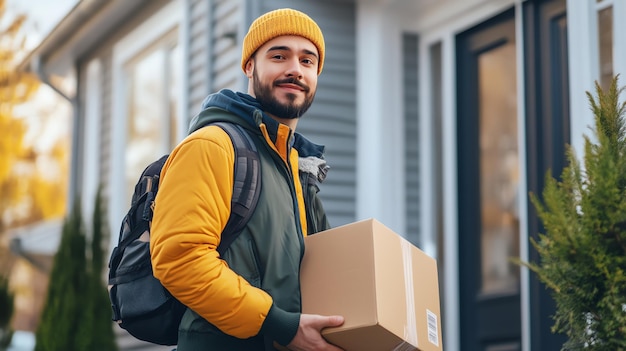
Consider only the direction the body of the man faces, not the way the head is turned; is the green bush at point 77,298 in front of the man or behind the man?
behind

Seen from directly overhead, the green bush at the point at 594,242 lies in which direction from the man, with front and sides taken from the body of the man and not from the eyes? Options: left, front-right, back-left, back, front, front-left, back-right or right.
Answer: front-left

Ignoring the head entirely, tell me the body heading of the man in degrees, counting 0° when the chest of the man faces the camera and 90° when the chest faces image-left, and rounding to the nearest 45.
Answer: approximately 315°
